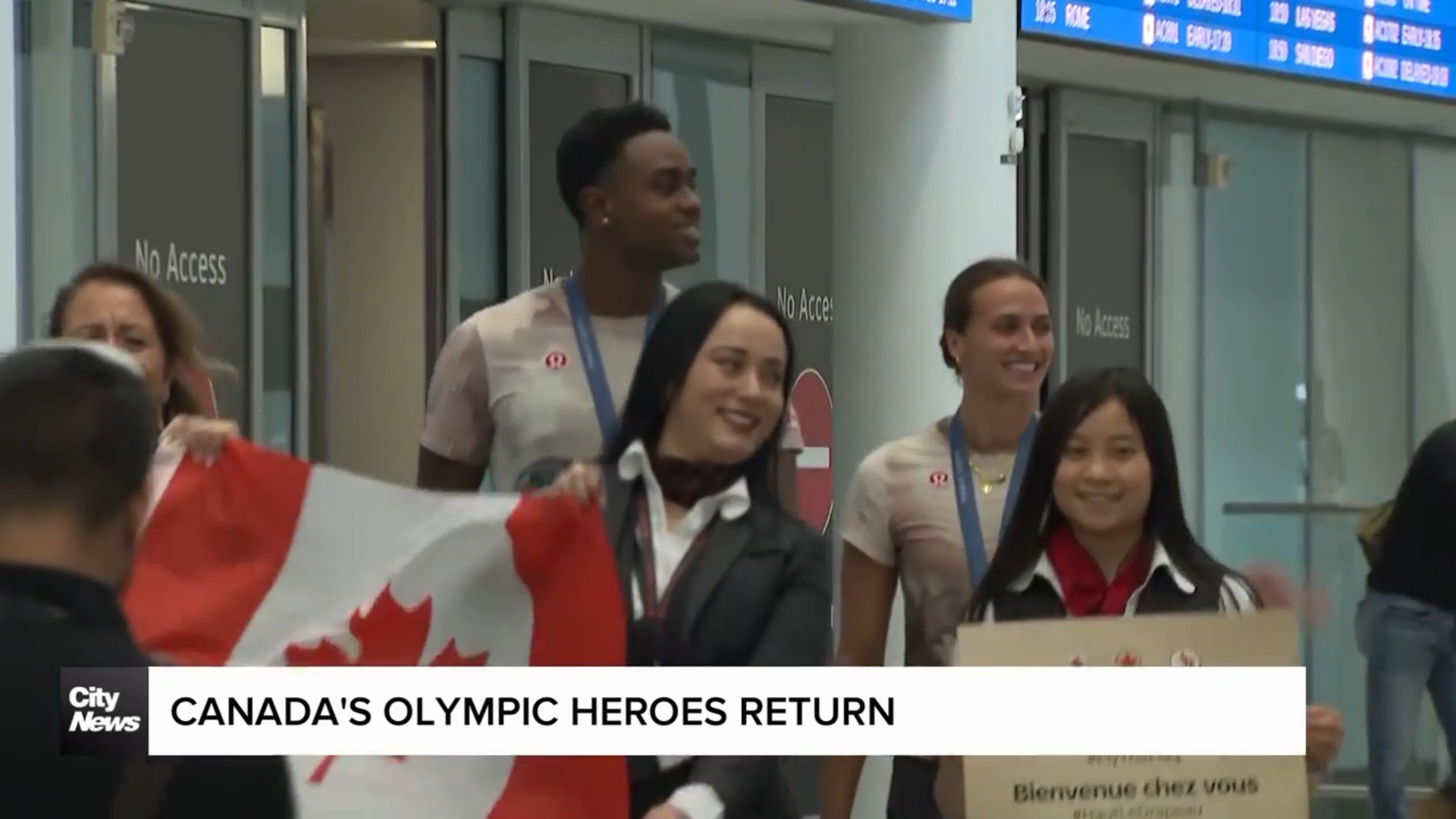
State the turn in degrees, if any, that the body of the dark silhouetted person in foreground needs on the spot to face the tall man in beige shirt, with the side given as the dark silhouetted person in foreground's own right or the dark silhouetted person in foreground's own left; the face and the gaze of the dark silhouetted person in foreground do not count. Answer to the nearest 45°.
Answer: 0° — they already face them

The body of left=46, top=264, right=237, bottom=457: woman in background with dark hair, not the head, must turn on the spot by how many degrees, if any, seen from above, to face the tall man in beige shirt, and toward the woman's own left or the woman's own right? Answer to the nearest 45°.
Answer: approximately 135° to the woman's own left

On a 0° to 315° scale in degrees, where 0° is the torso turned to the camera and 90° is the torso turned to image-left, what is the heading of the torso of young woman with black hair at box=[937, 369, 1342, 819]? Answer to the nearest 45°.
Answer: approximately 0°

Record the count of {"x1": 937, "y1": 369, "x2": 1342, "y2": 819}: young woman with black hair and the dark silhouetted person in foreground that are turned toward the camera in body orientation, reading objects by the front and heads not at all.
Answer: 1

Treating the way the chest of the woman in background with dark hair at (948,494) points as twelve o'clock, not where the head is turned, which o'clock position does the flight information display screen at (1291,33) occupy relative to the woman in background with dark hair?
The flight information display screen is roughly at 8 o'clock from the woman in background with dark hair.

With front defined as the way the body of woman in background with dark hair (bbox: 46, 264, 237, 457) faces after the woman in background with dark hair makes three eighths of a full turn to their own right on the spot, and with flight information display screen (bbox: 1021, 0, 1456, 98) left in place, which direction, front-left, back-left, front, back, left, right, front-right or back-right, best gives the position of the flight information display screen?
back-right

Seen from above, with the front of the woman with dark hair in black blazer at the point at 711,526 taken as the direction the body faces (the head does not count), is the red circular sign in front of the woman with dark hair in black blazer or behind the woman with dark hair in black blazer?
behind

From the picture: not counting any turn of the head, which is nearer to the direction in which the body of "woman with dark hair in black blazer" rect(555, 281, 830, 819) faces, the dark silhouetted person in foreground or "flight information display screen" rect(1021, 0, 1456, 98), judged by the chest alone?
the dark silhouetted person in foreground

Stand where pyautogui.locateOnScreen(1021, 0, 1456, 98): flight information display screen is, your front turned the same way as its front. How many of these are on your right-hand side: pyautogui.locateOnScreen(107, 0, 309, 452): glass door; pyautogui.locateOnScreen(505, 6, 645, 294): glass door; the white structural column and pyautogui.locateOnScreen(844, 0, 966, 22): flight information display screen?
4

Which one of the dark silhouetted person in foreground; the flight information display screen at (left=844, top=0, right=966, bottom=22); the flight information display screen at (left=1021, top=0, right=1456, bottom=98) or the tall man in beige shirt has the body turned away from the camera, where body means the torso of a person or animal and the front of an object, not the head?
the dark silhouetted person in foreground

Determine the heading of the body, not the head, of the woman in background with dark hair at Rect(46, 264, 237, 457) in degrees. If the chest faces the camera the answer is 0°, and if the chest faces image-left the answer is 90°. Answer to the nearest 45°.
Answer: approximately 45°
